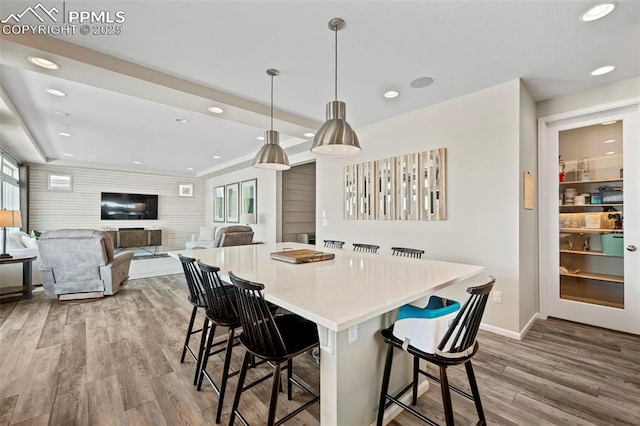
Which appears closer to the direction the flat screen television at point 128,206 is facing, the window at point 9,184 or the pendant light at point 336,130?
the pendant light

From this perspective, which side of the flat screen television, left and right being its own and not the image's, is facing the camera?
front

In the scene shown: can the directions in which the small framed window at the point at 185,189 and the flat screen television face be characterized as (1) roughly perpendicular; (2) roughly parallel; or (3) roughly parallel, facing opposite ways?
roughly parallel

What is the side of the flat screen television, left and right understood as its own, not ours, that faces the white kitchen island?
front

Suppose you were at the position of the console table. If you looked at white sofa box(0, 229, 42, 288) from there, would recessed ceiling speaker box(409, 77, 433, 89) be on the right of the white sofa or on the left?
left

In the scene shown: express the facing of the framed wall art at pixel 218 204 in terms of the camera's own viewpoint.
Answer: facing the viewer and to the left of the viewer

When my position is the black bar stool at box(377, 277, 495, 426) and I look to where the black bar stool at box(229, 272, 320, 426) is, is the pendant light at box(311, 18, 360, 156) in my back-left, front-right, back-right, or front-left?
front-right

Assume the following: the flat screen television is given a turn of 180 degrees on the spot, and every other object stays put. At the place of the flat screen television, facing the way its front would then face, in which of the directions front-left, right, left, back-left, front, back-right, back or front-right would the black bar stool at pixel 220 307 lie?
back

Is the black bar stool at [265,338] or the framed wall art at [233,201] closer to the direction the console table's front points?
the black bar stool

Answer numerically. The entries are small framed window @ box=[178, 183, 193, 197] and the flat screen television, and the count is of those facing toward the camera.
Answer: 2

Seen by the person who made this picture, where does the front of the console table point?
facing the viewer

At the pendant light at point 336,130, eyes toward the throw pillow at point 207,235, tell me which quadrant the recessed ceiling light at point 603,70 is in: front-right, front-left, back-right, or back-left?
back-right

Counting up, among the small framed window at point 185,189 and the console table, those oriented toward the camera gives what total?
2

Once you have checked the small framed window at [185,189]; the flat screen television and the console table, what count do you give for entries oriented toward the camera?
3

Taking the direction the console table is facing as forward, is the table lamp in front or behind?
in front

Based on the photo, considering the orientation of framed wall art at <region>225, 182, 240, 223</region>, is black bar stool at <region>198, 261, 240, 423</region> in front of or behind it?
in front

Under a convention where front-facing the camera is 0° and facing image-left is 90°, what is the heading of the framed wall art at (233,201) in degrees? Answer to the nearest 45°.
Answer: approximately 45°
